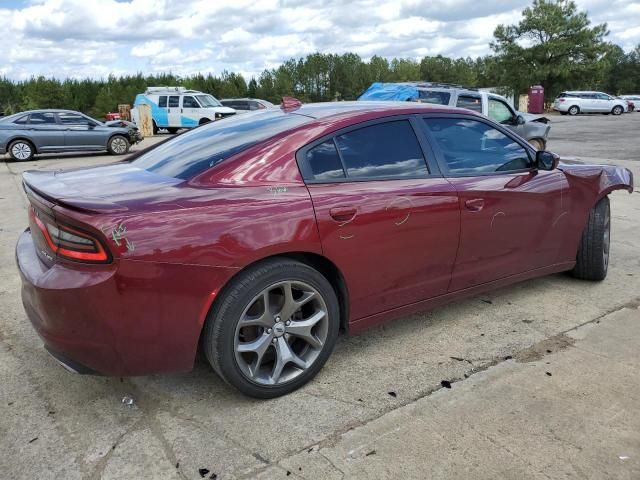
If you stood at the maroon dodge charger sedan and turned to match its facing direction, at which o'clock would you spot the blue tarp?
The blue tarp is roughly at 11 o'clock from the maroon dodge charger sedan.

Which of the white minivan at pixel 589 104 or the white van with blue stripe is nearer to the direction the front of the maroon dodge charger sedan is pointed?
the white minivan

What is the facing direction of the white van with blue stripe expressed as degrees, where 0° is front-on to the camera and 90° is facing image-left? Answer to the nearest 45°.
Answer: approximately 315°

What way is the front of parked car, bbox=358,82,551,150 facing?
to the viewer's right

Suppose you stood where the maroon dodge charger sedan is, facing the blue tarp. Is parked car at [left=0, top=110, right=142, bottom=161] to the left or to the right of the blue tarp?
left

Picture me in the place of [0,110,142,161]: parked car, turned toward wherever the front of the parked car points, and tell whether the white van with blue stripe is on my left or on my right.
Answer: on my left

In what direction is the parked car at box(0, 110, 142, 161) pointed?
to the viewer's right

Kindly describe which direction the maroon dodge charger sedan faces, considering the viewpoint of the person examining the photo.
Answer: facing away from the viewer and to the right of the viewer

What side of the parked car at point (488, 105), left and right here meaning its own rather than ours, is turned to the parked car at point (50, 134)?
back
